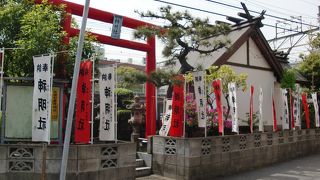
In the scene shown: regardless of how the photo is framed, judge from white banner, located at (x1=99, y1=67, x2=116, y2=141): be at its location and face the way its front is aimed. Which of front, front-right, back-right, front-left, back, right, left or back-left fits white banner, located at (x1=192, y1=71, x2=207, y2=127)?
back-left

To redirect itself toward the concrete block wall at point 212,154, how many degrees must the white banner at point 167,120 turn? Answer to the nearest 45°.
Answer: approximately 90° to its left

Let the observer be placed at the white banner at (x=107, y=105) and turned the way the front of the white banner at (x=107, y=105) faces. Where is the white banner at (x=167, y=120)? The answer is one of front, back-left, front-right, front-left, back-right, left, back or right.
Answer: back-left

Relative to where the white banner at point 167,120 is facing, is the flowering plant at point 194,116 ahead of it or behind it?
behind

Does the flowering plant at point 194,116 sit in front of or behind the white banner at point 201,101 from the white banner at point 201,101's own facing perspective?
behind

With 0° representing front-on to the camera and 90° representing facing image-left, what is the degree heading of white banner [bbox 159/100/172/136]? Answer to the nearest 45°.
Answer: approximately 0°

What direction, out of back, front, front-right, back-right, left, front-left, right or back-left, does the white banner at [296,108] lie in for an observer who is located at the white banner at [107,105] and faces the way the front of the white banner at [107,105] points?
back-left

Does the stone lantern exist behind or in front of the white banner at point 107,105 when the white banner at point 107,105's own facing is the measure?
behind

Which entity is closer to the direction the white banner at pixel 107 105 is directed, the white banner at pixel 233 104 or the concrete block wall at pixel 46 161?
the concrete block wall

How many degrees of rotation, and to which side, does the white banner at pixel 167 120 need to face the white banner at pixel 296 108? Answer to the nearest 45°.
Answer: approximately 135° to its left

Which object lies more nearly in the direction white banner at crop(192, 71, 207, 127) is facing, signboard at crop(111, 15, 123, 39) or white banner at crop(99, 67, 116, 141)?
the white banner

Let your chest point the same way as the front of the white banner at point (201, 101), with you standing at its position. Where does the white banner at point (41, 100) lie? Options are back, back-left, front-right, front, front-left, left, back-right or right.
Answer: front-right
